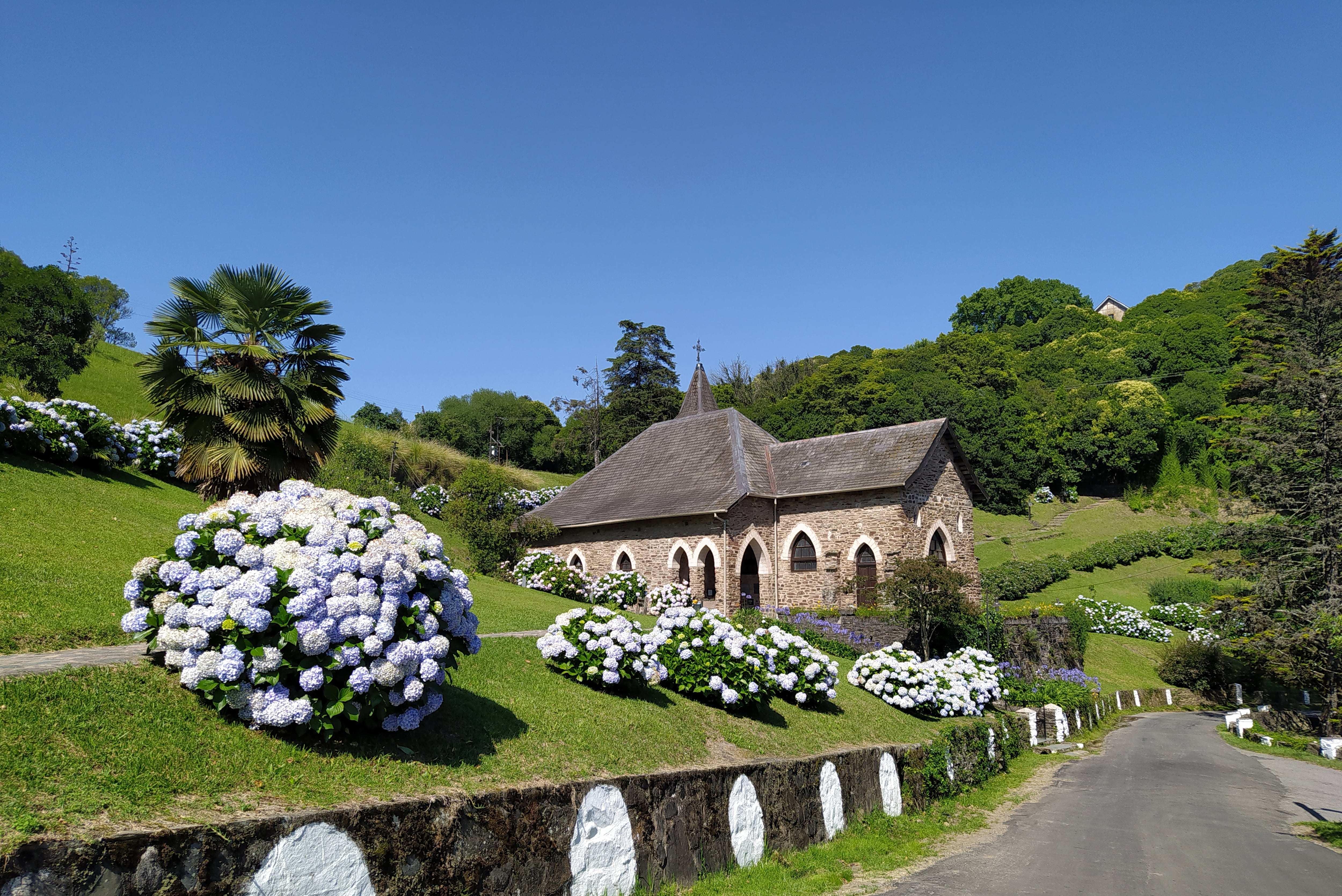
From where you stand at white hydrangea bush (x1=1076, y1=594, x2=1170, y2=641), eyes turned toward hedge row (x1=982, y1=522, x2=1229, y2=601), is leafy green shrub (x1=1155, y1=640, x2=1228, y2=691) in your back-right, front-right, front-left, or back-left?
back-right

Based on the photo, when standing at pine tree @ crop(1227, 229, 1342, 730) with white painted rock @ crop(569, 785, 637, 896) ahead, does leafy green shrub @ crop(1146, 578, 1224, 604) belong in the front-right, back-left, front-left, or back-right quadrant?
back-right
